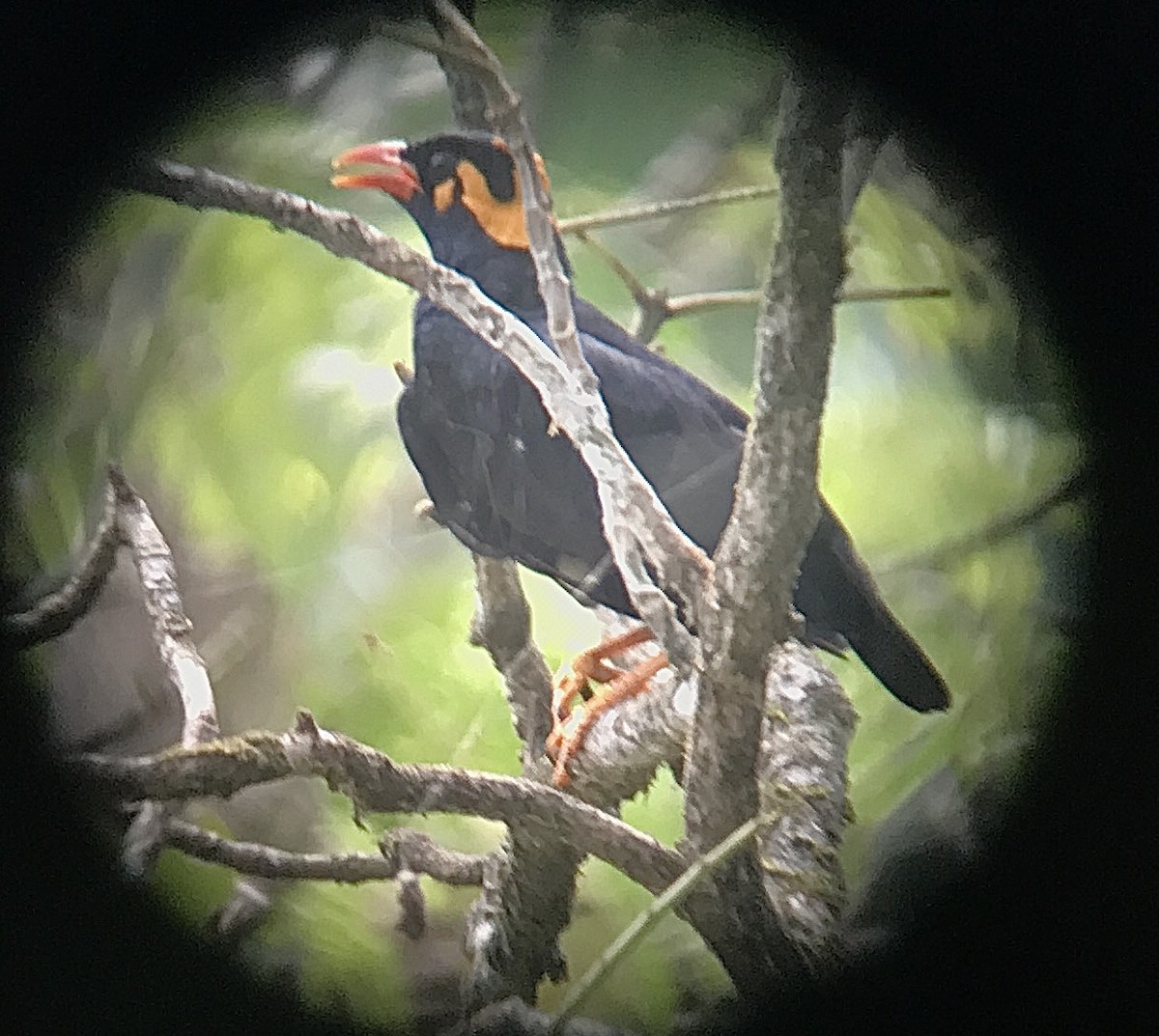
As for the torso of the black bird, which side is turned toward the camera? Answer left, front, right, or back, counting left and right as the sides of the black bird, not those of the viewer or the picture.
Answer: left
